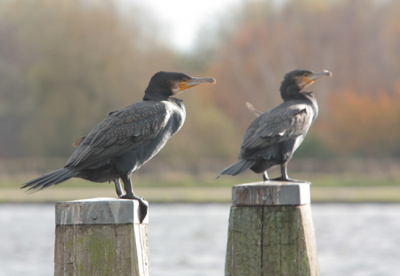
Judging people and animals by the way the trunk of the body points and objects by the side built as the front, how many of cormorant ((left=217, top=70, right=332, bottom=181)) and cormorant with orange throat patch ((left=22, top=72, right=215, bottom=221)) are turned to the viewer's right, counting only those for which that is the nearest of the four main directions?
2

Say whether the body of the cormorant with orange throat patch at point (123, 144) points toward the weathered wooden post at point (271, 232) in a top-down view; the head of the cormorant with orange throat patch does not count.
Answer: yes

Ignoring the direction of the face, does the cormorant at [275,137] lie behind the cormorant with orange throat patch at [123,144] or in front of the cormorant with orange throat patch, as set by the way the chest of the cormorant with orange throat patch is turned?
in front

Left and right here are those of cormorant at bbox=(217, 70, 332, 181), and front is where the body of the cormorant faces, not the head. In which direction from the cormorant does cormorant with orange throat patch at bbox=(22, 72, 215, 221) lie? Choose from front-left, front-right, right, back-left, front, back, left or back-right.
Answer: back-right

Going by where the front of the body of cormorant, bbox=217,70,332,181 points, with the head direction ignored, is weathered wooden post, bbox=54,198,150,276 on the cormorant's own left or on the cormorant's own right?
on the cormorant's own right

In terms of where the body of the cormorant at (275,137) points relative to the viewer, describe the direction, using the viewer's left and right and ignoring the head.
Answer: facing to the right of the viewer

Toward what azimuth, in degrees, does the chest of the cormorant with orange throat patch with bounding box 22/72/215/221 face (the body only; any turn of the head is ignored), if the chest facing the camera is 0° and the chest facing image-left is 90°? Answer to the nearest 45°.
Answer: approximately 270°
